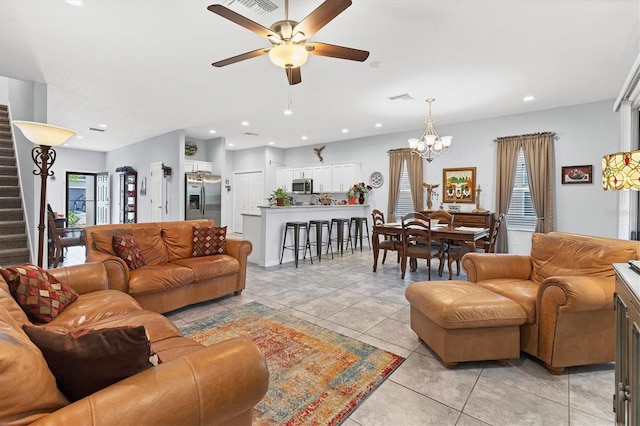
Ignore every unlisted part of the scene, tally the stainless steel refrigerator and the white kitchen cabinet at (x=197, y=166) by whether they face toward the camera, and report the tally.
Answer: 2

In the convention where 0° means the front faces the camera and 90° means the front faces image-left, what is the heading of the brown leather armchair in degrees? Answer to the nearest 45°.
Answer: approximately 45°

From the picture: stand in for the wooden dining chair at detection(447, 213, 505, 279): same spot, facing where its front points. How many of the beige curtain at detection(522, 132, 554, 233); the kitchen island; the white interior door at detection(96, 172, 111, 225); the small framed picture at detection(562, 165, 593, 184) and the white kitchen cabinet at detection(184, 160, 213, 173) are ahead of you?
3

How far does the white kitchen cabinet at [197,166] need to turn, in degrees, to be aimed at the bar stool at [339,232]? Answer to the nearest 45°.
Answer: approximately 45° to its left

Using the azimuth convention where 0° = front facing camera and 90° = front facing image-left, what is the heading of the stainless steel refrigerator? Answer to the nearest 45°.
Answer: approximately 0°

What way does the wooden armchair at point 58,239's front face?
to the viewer's right

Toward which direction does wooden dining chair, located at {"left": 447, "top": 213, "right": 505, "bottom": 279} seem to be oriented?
to the viewer's left

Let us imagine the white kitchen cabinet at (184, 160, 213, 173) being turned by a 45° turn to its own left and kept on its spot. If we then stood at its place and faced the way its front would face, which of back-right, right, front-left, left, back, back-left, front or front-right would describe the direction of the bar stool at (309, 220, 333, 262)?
front

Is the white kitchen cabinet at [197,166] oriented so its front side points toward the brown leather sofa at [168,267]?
yes

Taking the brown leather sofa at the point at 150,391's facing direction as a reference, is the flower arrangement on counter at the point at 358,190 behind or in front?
in front

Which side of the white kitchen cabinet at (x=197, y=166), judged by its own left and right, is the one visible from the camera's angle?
front

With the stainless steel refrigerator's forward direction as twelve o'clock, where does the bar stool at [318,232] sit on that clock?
The bar stool is roughly at 11 o'clock from the stainless steel refrigerator.
